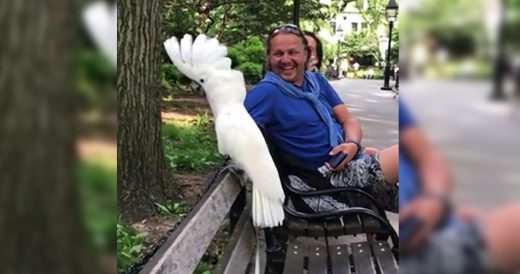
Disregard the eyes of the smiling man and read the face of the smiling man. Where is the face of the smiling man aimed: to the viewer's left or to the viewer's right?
to the viewer's left

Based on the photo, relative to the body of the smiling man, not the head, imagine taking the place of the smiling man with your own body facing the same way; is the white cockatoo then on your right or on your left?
on your right

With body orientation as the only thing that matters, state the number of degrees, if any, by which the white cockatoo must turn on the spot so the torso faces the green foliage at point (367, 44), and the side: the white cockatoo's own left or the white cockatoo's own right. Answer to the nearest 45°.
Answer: approximately 90° to the white cockatoo's own right

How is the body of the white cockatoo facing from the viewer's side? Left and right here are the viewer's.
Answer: facing away from the viewer and to the left of the viewer
